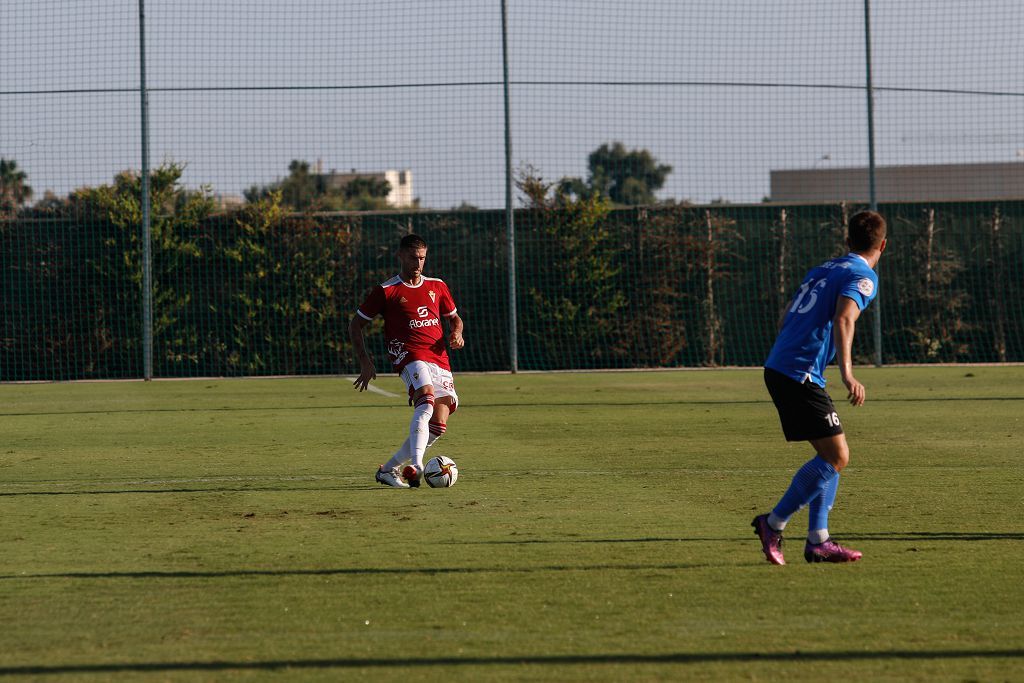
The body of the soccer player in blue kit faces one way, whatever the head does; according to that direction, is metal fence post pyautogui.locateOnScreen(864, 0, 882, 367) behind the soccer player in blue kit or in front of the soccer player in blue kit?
in front

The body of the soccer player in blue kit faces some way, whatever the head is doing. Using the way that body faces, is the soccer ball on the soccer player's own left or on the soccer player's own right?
on the soccer player's own left

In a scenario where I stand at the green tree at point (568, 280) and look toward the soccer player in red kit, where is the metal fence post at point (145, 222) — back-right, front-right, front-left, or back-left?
front-right

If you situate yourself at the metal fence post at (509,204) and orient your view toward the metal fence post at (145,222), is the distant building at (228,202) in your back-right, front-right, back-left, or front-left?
front-right

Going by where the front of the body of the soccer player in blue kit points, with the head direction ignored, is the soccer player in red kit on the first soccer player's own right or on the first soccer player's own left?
on the first soccer player's own left
